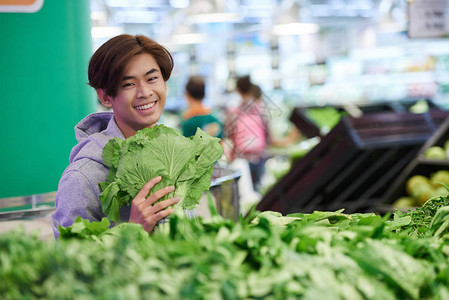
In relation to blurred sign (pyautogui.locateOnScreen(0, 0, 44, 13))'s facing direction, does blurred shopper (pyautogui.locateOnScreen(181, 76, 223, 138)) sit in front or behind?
behind

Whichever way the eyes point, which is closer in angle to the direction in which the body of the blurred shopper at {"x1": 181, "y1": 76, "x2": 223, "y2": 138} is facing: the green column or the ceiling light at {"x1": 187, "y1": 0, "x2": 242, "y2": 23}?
the ceiling light

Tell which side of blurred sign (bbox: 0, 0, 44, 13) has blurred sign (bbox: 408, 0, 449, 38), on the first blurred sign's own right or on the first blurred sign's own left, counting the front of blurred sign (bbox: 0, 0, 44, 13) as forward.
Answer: on the first blurred sign's own left

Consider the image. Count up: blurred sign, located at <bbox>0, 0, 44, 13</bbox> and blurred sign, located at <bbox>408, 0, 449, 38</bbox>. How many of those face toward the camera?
2

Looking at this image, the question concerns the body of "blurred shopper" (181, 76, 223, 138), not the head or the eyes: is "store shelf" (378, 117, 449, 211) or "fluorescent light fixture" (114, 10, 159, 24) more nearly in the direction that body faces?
the fluorescent light fixture

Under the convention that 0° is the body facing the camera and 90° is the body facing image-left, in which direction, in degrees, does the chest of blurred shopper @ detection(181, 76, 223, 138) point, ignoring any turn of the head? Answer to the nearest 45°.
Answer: approximately 180°

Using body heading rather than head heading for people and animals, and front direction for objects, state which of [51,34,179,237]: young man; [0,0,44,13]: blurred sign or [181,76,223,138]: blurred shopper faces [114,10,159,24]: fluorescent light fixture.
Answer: the blurred shopper

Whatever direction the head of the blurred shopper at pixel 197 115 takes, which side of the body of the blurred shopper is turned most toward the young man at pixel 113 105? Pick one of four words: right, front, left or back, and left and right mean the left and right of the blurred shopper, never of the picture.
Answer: back
